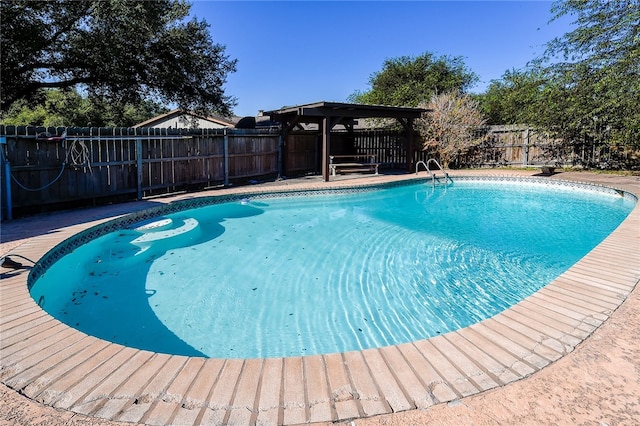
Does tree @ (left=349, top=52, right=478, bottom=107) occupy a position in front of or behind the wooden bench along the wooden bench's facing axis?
behind

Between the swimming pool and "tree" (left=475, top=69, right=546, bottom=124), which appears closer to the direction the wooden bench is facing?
the swimming pool

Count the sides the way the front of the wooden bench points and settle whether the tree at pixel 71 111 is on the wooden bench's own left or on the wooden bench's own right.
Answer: on the wooden bench's own right

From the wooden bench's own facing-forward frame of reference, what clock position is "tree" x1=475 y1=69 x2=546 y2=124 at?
The tree is roughly at 8 o'clock from the wooden bench.

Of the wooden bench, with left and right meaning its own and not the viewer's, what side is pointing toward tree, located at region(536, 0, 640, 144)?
left

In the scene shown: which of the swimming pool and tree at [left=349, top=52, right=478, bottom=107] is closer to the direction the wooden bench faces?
the swimming pool

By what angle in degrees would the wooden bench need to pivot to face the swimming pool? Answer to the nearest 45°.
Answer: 0° — it already faces it

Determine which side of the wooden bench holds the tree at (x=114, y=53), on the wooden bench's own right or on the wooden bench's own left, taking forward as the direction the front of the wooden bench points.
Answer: on the wooden bench's own right

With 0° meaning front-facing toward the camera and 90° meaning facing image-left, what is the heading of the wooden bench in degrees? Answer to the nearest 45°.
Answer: approximately 0°
